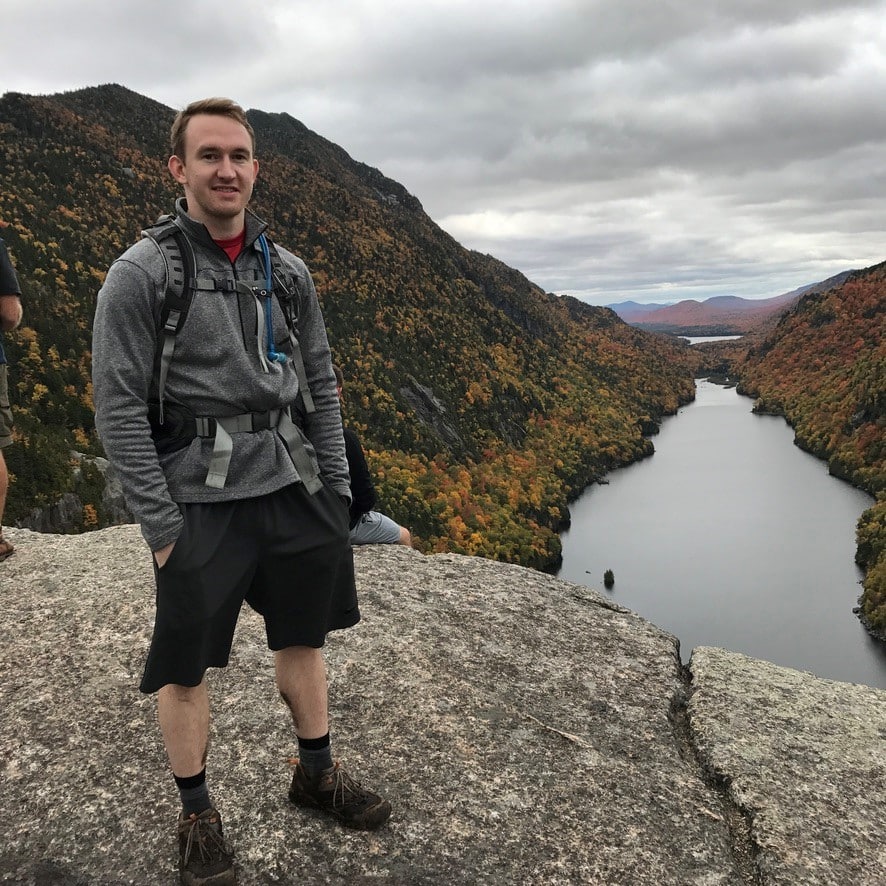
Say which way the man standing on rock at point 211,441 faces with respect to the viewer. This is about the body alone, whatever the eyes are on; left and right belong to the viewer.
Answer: facing the viewer and to the right of the viewer
